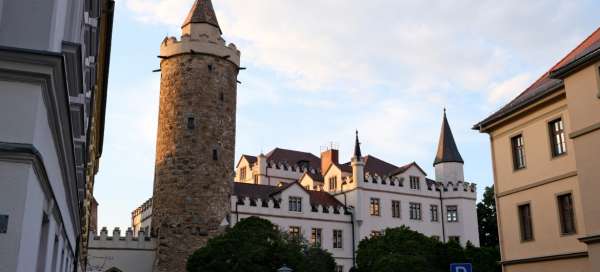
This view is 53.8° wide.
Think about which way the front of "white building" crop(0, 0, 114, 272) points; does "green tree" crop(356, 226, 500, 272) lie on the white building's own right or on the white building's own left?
on the white building's own left
